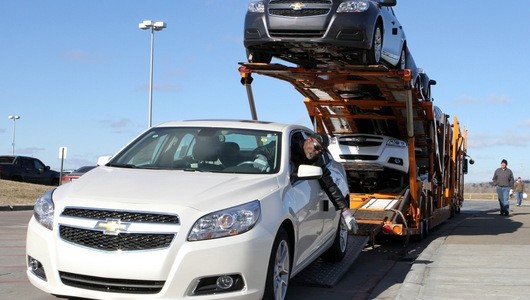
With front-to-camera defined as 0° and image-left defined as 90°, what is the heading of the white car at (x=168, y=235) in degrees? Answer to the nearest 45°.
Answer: approximately 45°

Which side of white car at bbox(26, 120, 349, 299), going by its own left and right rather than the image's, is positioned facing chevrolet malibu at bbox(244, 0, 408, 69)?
back

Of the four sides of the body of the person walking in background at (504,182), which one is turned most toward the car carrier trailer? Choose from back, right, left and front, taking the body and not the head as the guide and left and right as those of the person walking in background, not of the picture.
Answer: front

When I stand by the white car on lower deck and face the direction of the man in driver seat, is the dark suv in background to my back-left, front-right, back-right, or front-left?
back-right

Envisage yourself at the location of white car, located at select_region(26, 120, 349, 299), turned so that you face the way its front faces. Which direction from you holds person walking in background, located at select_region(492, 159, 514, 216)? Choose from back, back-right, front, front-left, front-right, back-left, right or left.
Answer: back

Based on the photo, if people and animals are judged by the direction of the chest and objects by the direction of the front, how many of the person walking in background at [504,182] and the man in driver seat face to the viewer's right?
0

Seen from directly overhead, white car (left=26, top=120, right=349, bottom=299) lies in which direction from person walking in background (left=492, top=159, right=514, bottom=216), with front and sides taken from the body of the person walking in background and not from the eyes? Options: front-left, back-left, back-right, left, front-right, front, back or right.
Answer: front

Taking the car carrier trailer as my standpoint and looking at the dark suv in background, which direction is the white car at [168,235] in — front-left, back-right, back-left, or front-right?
back-left

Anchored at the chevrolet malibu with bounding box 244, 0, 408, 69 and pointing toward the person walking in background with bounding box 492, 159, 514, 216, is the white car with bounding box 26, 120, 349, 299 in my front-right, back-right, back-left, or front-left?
back-right

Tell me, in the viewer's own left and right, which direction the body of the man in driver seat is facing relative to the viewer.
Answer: facing the viewer and to the left of the viewer

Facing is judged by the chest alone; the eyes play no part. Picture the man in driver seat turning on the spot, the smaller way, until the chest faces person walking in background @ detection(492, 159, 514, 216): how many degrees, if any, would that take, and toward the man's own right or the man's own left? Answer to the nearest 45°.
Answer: approximately 180°

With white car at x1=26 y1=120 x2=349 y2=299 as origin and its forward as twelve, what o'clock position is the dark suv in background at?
The dark suv in background is roughly at 4 o'clock from the white car.

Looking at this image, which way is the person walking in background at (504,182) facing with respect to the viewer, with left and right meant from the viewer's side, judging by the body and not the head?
facing the viewer

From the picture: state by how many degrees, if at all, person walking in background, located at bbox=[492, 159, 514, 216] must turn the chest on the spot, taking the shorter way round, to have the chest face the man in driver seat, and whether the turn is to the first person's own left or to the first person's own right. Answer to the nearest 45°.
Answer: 0° — they already face them

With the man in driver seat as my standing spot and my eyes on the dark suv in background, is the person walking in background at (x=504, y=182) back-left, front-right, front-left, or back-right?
front-right
